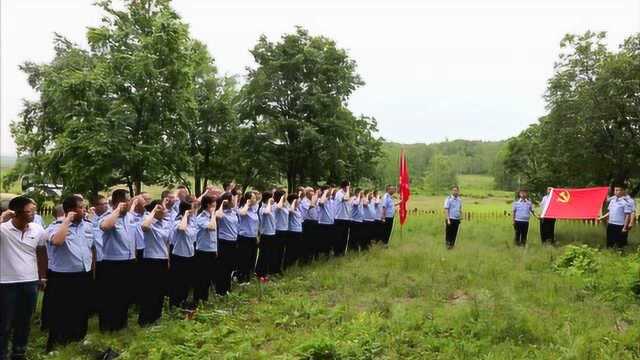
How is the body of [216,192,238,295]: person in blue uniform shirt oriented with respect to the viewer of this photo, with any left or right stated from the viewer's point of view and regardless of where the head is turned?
facing the viewer and to the right of the viewer

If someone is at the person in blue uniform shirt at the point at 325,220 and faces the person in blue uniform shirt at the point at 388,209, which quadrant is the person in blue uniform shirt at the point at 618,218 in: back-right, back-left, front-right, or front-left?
front-right

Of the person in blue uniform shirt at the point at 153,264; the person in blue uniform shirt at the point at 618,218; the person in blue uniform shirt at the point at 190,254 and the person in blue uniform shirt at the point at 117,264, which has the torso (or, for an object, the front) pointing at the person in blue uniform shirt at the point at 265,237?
the person in blue uniform shirt at the point at 618,218

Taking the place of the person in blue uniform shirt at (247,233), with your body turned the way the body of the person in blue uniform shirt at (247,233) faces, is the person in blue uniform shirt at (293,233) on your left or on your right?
on your left

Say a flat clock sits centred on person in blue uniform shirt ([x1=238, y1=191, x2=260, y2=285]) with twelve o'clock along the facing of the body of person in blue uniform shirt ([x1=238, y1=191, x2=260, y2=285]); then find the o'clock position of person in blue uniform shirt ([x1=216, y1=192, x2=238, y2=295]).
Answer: person in blue uniform shirt ([x1=216, y1=192, x2=238, y2=295]) is roughly at 2 o'clock from person in blue uniform shirt ([x1=238, y1=191, x2=260, y2=285]).

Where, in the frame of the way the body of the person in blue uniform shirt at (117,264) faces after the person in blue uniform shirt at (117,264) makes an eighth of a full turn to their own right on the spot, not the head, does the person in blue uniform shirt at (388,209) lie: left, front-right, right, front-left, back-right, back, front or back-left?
back-left

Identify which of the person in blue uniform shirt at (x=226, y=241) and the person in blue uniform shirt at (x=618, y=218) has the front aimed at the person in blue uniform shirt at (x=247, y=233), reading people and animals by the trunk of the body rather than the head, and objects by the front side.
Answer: the person in blue uniform shirt at (x=618, y=218)

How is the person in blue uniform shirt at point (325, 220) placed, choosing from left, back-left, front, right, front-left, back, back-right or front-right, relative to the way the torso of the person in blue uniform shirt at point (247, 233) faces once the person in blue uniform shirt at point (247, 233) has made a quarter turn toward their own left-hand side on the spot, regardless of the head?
front

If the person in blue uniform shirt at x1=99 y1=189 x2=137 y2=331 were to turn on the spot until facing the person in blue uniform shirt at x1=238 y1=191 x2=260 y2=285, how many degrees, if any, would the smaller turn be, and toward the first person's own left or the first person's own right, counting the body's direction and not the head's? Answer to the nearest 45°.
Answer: approximately 90° to the first person's own left

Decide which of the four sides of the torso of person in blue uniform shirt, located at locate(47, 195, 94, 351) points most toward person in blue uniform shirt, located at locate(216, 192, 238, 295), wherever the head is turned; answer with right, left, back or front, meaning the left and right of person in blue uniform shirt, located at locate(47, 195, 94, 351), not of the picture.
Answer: left

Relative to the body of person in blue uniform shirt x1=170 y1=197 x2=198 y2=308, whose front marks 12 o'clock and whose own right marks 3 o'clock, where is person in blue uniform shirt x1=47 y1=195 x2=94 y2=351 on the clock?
person in blue uniform shirt x1=47 y1=195 x2=94 y2=351 is roughly at 3 o'clock from person in blue uniform shirt x1=170 y1=197 x2=198 y2=308.

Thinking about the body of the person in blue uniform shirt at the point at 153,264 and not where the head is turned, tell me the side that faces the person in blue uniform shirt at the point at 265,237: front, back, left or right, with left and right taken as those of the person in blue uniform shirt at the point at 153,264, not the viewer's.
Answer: left

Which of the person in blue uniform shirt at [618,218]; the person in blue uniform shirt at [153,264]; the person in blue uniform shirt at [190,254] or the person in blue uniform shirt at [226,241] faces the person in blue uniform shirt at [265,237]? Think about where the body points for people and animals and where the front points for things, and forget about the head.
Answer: the person in blue uniform shirt at [618,218]
